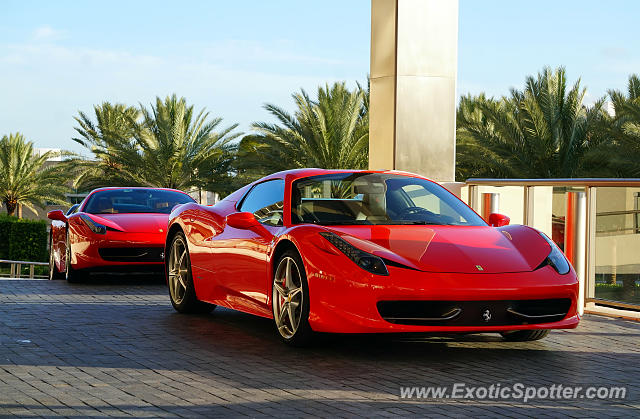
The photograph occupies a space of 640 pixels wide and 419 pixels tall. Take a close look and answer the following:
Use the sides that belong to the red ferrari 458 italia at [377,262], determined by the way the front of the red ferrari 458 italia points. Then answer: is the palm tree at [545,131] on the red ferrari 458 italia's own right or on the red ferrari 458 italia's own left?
on the red ferrari 458 italia's own left

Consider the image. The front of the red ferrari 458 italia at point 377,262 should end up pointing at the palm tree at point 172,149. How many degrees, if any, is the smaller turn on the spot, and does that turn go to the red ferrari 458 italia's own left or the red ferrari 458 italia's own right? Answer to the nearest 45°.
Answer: approximately 135° to the red ferrari 458 italia's own left

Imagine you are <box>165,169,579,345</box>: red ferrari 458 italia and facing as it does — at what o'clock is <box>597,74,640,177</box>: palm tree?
The palm tree is roughly at 8 o'clock from the red ferrari 458 italia.

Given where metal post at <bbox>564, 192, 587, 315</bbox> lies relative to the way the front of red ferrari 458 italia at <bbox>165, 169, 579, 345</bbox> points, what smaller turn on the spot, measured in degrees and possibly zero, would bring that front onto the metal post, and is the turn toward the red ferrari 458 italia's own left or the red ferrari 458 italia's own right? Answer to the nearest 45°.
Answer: approximately 90° to the red ferrari 458 italia's own left

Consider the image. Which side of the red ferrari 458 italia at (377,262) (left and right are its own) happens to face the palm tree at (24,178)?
back

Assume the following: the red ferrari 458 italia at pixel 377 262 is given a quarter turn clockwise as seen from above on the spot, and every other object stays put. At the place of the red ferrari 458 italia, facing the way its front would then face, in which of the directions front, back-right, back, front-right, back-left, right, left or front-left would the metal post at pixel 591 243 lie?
back

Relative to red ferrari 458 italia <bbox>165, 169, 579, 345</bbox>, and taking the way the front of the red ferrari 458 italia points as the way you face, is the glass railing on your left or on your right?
on your left
